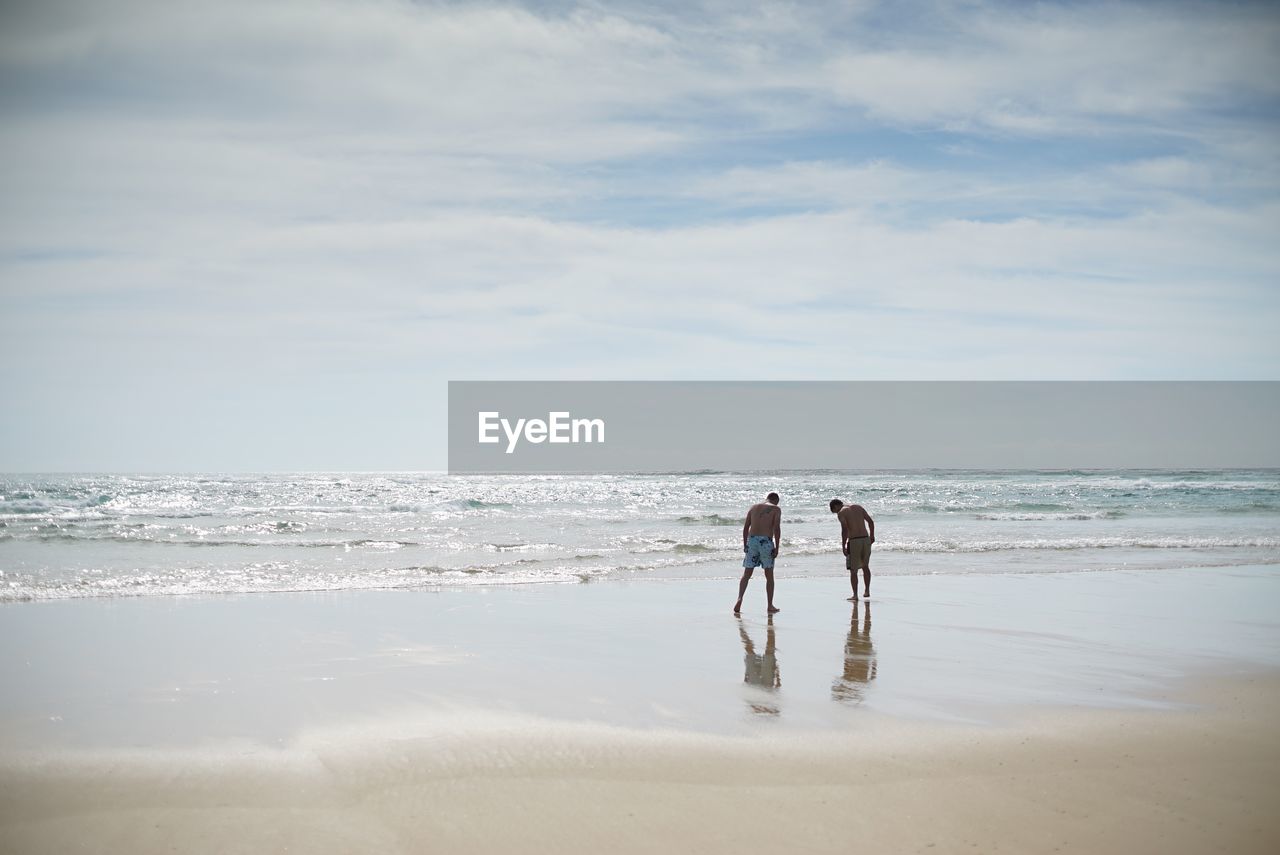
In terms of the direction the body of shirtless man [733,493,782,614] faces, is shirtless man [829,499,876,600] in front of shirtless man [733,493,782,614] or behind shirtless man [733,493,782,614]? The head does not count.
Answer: in front

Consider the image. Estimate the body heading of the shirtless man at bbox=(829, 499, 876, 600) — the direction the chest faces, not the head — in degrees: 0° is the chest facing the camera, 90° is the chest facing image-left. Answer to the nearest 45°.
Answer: approximately 135°

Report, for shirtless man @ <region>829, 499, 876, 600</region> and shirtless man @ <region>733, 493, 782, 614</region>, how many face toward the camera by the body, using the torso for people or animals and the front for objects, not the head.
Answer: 0

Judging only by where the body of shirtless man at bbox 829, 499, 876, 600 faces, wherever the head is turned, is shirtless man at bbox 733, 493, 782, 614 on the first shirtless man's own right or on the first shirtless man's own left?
on the first shirtless man's own left

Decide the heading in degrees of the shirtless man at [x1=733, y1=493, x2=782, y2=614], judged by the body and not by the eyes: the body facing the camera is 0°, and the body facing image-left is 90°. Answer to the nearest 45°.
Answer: approximately 225°
